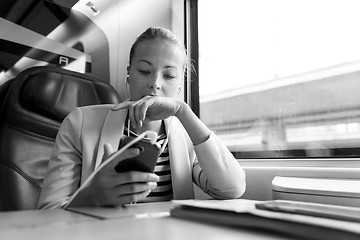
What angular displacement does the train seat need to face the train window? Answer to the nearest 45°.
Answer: approximately 45° to its left

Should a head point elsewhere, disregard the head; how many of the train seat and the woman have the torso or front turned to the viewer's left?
0

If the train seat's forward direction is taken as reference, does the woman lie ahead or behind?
ahead

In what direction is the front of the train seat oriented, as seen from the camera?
facing the viewer and to the right of the viewer

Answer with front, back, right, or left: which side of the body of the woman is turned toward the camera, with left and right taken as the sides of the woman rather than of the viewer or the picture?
front

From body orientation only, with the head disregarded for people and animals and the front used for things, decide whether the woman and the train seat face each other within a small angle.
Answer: no

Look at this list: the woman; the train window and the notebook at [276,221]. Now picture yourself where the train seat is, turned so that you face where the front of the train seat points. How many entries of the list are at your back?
0

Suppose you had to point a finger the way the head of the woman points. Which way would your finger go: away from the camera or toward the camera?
toward the camera

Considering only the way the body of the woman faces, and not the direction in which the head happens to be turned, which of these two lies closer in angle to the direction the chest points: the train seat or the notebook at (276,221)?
the notebook

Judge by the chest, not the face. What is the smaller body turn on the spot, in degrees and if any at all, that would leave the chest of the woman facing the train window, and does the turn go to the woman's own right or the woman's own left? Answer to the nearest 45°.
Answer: approximately 135° to the woman's own left

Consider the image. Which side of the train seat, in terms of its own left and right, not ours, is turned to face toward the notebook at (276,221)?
front

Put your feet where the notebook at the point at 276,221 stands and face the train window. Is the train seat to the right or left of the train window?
left

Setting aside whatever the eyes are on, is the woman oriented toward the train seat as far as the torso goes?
no
